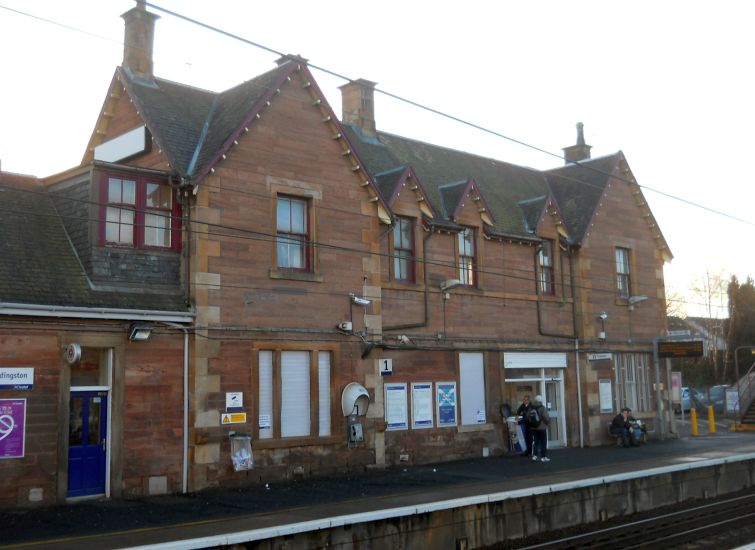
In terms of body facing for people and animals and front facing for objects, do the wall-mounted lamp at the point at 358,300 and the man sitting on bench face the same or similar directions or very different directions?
same or similar directions

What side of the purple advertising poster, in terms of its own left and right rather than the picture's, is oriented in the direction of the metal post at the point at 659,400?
left

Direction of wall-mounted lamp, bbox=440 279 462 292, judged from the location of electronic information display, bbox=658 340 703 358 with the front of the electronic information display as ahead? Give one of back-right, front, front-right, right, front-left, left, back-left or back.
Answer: front-right

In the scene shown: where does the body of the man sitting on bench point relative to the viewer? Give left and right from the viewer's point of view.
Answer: facing the viewer and to the right of the viewer

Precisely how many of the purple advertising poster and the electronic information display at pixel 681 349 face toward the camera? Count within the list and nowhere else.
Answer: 2

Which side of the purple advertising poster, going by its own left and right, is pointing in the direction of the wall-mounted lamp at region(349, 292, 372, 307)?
left

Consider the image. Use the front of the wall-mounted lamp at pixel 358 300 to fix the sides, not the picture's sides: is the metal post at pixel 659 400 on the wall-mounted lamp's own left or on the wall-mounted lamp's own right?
on the wall-mounted lamp's own left

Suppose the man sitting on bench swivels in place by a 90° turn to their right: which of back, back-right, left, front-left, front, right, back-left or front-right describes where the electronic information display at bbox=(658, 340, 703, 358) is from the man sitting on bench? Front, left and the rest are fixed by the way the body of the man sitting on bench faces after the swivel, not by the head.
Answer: back

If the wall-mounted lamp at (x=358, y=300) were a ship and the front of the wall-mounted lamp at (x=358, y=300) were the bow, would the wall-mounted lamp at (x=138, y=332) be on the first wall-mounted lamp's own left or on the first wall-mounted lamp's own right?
on the first wall-mounted lamp's own right

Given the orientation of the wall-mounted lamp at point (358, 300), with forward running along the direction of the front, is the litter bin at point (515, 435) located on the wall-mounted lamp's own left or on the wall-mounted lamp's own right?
on the wall-mounted lamp's own left

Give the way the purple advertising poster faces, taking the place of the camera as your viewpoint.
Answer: facing the viewer

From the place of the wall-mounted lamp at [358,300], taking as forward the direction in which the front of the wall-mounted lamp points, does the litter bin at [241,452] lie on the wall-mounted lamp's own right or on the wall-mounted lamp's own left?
on the wall-mounted lamp's own right

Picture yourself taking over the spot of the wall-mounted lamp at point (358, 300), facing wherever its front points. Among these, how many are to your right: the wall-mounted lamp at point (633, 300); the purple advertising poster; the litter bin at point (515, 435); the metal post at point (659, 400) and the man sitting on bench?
1

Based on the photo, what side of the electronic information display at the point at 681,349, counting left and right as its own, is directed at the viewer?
front
